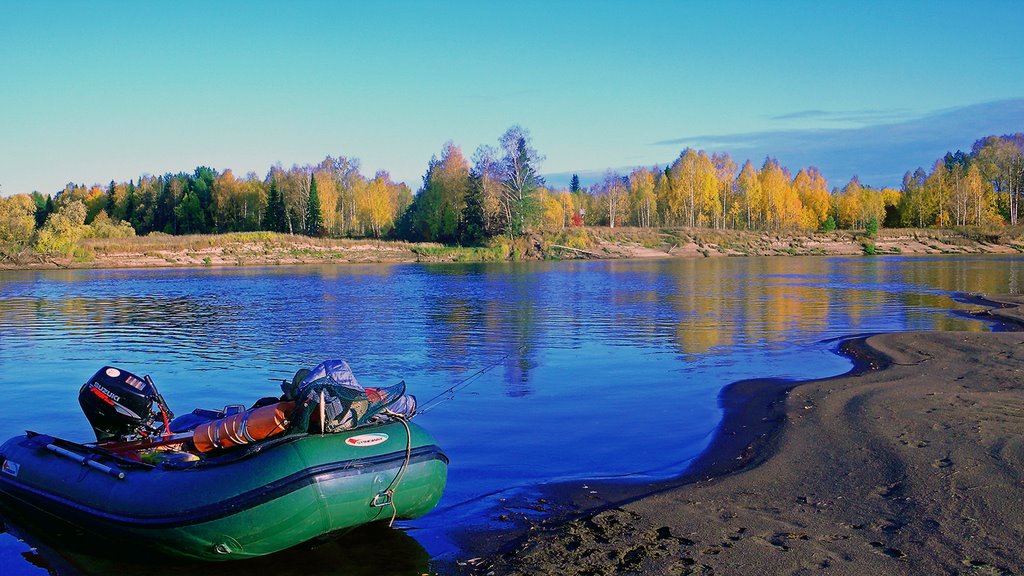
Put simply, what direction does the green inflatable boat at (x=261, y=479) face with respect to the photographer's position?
facing the viewer and to the right of the viewer
